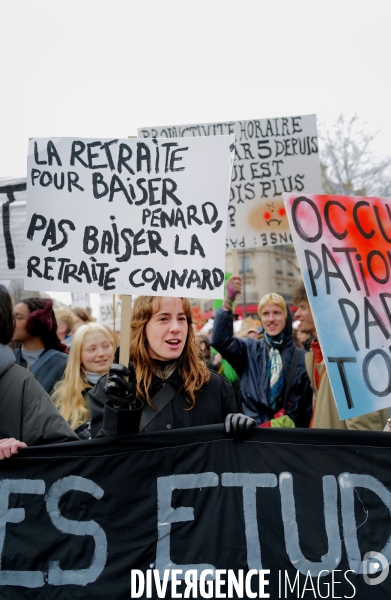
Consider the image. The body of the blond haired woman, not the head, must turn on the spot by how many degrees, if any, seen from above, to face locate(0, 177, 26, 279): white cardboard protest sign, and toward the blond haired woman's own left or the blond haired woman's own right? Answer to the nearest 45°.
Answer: approximately 90° to the blond haired woman's own right

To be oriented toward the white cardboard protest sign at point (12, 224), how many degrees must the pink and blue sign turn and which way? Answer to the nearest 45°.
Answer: approximately 90° to its right

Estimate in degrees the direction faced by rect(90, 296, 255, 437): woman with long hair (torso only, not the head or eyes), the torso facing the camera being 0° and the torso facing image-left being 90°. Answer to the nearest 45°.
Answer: approximately 0°

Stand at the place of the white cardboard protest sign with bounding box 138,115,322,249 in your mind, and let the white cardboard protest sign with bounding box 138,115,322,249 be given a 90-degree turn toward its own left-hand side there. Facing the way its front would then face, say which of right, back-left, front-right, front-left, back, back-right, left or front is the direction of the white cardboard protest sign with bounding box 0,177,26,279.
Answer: back-right

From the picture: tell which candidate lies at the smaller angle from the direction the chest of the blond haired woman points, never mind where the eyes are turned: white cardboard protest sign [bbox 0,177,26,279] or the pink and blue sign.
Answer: the pink and blue sign

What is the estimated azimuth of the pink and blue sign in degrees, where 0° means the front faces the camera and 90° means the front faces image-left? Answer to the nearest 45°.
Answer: approximately 0°
